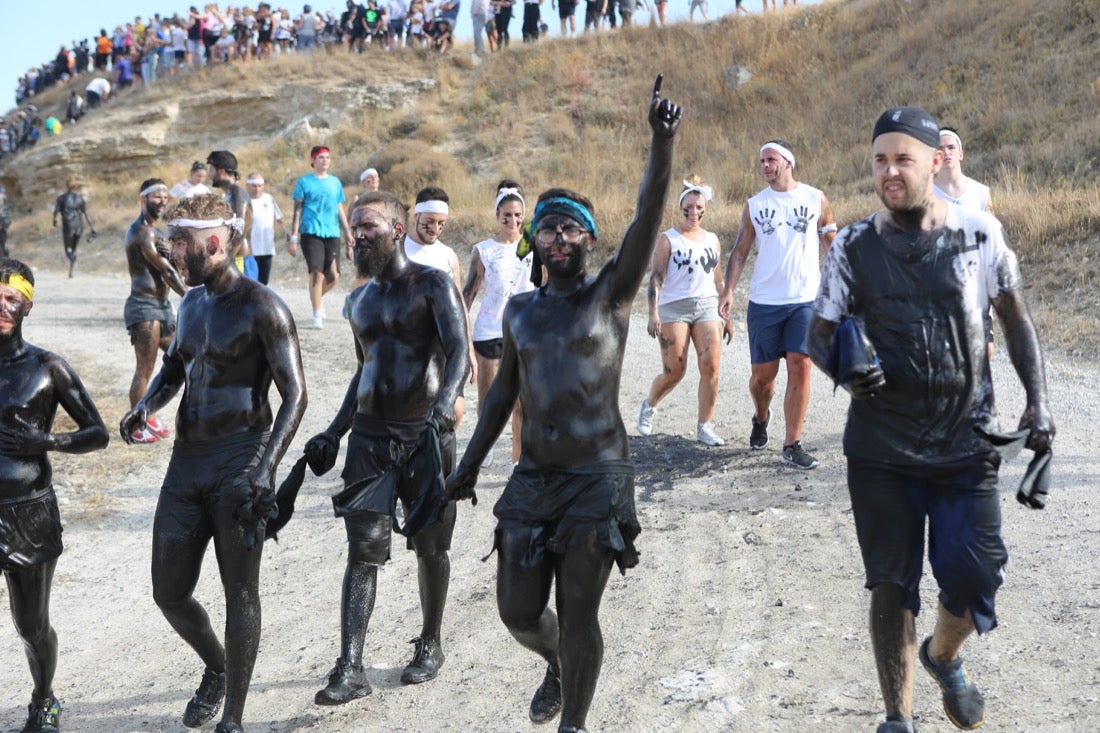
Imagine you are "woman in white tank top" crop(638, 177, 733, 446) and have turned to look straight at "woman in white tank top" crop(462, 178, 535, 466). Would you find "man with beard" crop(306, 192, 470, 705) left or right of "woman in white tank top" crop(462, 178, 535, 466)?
left

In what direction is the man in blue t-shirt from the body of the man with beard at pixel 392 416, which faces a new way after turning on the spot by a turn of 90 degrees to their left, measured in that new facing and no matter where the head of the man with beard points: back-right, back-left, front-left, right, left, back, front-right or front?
back-left

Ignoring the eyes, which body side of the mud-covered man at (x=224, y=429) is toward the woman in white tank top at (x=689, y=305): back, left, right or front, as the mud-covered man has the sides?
back

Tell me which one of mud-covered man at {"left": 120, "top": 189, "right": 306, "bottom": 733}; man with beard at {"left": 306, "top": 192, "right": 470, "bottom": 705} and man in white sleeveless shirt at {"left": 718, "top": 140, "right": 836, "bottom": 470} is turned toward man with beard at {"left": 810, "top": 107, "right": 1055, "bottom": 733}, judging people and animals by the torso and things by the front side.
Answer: the man in white sleeveless shirt

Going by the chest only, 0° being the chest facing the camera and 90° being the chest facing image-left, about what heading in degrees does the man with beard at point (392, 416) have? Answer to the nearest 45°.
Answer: approximately 45°

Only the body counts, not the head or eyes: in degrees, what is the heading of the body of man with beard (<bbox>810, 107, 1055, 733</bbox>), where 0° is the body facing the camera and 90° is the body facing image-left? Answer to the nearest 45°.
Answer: approximately 0°

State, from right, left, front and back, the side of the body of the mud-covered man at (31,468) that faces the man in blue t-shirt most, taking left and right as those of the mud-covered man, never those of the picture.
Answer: back

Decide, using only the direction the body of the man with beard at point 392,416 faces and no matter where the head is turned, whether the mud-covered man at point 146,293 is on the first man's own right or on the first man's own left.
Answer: on the first man's own right

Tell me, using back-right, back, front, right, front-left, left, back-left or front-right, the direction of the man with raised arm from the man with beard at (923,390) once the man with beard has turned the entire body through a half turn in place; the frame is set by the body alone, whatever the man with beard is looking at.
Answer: left

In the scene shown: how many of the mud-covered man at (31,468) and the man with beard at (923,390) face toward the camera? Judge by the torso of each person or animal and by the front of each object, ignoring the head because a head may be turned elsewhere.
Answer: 2

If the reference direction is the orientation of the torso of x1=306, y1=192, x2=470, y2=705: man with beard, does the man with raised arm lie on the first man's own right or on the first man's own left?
on the first man's own left

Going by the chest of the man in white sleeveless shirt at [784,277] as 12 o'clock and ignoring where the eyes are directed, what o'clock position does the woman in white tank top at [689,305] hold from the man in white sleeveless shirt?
The woman in white tank top is roughly at 4 o'clock from the man in white sleeveless shirt.
